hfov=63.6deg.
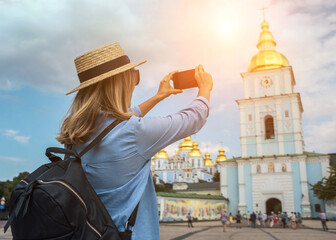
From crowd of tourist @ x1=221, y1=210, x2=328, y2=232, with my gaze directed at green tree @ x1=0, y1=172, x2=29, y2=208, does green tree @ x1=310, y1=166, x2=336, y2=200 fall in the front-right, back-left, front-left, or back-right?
back-right

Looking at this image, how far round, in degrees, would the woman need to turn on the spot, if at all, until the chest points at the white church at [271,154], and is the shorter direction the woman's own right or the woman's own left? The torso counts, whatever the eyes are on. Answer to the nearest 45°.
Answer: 0° — they already face it

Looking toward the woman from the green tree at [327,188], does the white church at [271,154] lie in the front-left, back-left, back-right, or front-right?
back-right

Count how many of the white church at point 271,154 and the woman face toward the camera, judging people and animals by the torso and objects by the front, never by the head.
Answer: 1

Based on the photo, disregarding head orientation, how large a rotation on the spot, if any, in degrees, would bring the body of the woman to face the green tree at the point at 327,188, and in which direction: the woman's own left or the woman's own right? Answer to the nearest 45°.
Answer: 0° — they already face it

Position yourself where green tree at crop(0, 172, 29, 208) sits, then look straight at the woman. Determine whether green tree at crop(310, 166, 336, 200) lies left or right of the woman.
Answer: left

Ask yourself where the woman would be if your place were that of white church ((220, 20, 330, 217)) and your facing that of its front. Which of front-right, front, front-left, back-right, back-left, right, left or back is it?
front

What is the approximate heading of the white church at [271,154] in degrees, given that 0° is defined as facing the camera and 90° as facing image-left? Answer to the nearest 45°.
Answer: approximately 0°

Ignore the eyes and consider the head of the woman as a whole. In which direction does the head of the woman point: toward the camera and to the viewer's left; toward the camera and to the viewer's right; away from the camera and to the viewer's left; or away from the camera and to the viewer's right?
away from the camera and to the viewer's right

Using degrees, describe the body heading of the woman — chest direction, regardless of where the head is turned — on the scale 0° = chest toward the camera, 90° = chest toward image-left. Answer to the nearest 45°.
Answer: approximately 225°

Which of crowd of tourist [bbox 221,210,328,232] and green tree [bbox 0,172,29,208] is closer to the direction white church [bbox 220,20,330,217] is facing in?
the crowd of tourist

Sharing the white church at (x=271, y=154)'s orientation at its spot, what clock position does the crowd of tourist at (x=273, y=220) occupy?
The crowd of tourist is roughly at 12 o'clock from the white church.

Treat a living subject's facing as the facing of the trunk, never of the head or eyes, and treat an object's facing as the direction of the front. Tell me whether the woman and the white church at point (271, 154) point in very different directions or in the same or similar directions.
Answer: very different directions

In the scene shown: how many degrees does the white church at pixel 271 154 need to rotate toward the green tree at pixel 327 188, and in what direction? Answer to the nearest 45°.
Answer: approximately 45° to its left

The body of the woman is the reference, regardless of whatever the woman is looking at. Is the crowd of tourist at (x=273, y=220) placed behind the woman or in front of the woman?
in front

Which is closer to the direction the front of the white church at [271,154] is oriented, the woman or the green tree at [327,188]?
the woman
